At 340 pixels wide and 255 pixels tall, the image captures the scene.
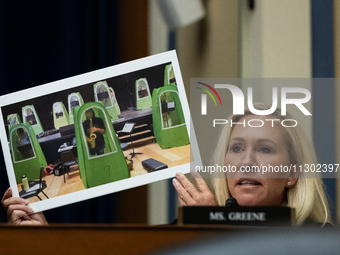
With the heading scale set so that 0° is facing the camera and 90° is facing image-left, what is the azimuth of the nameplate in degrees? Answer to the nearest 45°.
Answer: approximately 0°
